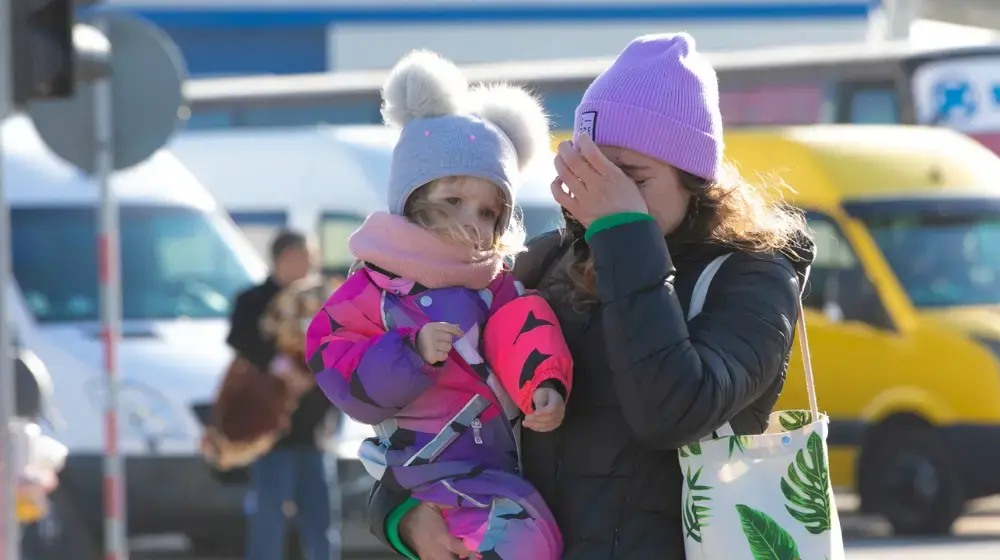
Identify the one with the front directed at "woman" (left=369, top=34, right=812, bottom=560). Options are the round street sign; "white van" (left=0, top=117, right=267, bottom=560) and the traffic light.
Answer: the white van

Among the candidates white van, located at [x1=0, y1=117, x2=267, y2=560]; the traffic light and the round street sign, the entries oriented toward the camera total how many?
1

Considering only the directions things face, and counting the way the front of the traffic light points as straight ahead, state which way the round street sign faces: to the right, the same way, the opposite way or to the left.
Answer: the same way

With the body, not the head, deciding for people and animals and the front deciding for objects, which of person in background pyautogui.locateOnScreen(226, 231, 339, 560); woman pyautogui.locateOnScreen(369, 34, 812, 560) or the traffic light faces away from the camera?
the traffic light

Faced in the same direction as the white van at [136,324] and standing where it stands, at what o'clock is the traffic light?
The traffic light is roughly at 12 o'clock from the white van.

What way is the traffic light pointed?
away from the camera

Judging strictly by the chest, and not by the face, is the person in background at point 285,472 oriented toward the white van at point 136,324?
no

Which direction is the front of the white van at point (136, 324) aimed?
toward the camera

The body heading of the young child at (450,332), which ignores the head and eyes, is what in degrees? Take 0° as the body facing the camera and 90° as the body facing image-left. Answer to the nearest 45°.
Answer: approximately 315°

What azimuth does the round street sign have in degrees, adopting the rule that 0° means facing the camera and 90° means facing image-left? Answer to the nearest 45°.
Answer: approximately 180°

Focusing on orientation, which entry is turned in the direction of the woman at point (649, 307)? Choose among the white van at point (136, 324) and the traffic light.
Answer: the white van

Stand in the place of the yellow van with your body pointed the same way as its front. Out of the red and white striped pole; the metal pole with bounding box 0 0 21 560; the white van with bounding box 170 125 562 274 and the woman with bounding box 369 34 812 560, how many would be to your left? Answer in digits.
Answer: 0

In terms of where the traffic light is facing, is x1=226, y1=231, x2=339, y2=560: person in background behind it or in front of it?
in front

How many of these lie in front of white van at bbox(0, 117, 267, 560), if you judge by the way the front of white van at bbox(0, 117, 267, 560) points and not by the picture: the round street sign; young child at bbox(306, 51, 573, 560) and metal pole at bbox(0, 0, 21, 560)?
3
